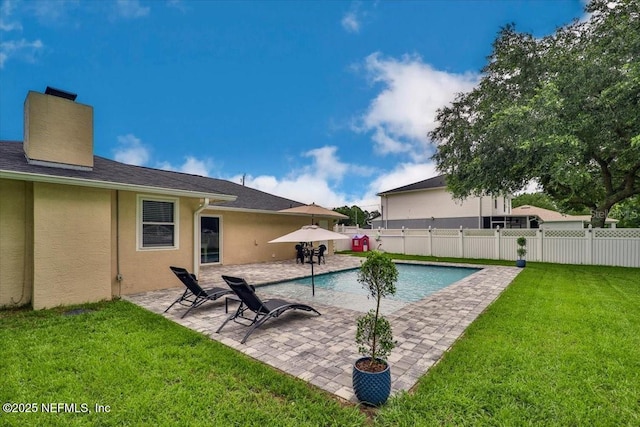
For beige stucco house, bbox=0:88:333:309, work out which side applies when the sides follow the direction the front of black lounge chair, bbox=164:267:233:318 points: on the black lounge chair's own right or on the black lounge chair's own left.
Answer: on the black lounge chair's own left
